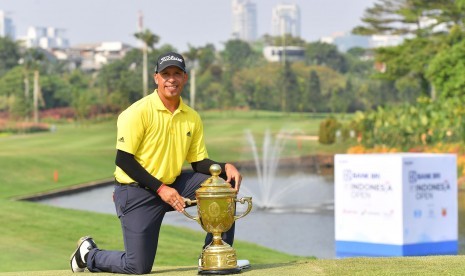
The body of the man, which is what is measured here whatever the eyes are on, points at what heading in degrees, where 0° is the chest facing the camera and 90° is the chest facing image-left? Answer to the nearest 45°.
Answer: approximately 315°

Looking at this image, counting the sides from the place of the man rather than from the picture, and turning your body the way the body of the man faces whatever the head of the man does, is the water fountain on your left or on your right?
on your left

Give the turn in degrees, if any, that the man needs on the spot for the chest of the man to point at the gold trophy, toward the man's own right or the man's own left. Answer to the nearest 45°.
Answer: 0° — they already face it

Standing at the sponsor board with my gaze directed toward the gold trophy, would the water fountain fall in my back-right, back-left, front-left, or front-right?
back-right

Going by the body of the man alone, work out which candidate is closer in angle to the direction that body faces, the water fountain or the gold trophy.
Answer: the gold trophy
